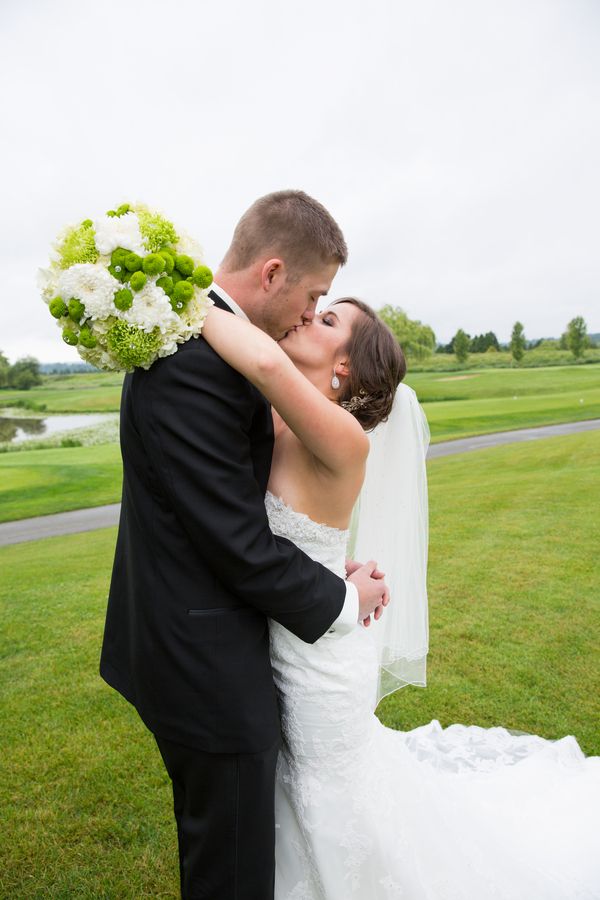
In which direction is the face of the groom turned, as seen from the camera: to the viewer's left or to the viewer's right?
to the viewer's right

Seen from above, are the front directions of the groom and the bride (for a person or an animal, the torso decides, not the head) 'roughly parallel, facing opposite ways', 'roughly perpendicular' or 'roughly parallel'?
roughly parallel, facing opposite ways

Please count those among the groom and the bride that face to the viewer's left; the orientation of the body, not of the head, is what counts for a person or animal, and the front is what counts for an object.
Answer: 1

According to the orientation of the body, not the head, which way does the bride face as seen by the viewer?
to the viewer's left

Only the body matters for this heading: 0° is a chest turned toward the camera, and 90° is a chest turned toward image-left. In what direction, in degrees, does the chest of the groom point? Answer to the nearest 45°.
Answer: approximately 270°
